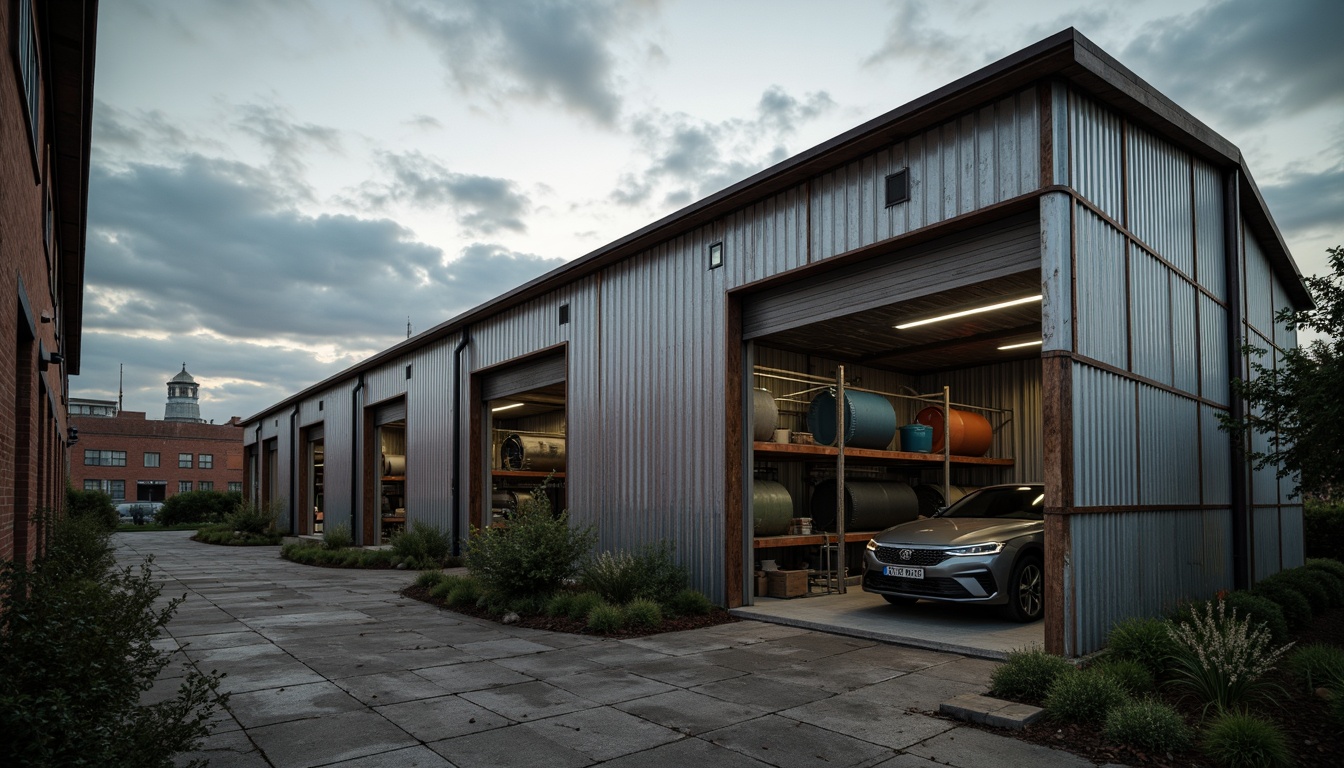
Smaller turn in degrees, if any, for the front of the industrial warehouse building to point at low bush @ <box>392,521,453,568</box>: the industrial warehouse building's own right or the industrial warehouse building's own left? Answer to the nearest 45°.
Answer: approximately 90° to the industrial warehouse building's own right

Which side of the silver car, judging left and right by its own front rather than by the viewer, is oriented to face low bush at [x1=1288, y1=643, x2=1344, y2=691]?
left

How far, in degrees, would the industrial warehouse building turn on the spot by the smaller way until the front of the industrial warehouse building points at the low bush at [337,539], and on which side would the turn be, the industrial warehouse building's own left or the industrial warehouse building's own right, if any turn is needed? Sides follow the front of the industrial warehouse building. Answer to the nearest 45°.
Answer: approximately 90° to the industrial warehouse building's own right

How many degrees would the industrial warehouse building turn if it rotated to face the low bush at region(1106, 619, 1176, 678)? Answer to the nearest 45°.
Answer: approximately 45° to its left

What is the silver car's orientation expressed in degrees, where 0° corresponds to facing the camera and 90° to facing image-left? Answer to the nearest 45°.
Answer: approximately 45°

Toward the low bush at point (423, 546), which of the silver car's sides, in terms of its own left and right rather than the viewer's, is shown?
right

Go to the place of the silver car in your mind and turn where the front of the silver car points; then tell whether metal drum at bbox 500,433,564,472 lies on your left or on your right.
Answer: on your right
